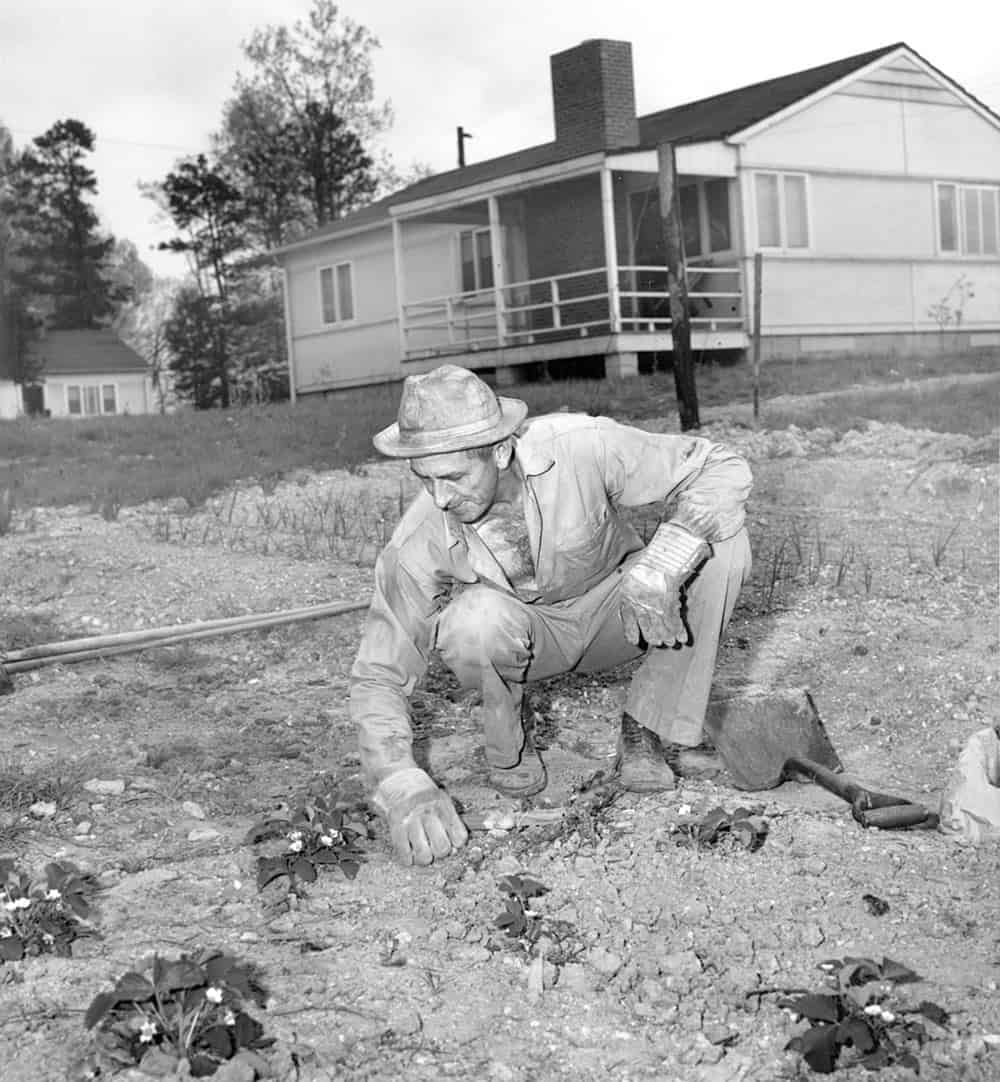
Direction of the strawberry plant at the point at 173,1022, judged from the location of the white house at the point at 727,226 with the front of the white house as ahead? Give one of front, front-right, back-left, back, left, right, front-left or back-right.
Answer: front-left

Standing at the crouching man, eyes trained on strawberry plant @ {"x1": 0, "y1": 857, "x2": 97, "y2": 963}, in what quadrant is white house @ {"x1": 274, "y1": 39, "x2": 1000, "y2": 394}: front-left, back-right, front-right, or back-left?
back-right

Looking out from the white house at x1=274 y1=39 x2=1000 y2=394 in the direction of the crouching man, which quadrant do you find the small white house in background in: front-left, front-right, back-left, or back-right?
back-right

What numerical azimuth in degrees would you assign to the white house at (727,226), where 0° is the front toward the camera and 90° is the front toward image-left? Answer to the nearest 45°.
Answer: approximately 45°

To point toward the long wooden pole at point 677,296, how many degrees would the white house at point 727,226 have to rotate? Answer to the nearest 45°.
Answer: approximately 45° to its left

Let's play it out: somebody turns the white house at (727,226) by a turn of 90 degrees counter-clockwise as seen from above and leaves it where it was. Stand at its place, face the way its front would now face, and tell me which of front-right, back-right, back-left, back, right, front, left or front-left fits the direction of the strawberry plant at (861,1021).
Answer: front-right

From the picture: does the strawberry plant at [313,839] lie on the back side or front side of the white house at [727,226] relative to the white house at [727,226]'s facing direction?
on the front side

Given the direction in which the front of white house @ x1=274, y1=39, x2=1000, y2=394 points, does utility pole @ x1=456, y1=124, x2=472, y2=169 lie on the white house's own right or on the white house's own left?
on the white house's own right

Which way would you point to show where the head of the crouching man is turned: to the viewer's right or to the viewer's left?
to the viewer's left

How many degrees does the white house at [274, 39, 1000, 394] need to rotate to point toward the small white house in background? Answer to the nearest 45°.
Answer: approximately 90° to its right
